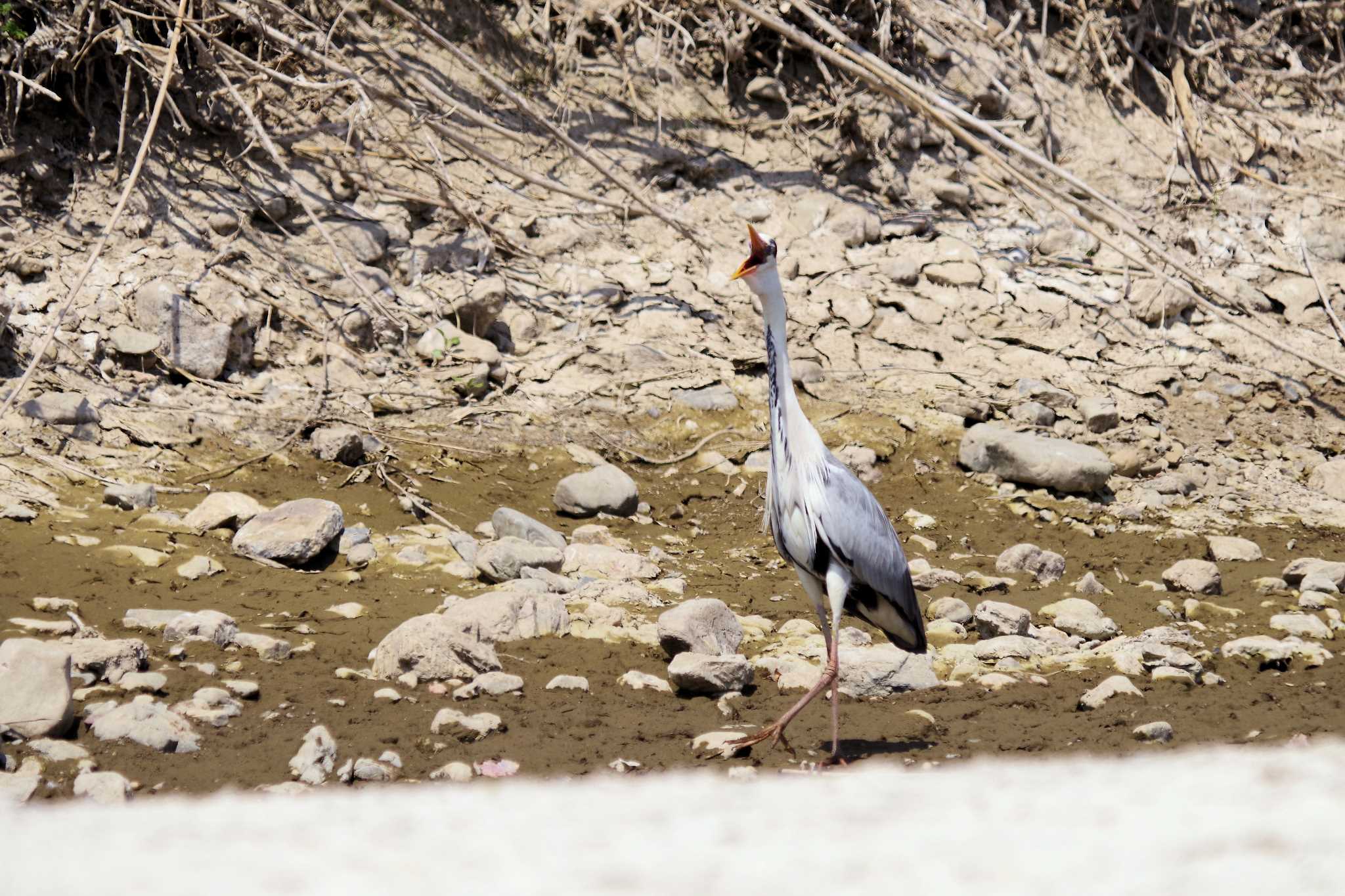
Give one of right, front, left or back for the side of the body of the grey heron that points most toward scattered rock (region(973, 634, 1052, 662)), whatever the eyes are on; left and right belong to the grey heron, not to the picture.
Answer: back

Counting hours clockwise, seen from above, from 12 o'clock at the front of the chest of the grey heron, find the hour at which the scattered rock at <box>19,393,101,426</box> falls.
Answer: The scattered rock is roughly at 2 o'clock from the grey heron.

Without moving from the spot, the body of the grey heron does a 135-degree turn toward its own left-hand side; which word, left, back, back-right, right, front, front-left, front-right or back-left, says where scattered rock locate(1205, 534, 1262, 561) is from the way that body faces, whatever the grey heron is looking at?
front-left

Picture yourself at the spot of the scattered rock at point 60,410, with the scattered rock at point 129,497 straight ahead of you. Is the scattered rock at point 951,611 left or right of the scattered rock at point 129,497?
left

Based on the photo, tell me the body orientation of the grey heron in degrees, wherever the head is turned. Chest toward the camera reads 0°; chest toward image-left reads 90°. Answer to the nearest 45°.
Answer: approximately 45°

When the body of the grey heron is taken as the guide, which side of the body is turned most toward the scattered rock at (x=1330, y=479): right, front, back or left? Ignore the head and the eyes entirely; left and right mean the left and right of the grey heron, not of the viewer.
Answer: back

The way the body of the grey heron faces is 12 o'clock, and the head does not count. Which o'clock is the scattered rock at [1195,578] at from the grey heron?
The scattered rock is roughly at 6 o'clock from the grey heron.

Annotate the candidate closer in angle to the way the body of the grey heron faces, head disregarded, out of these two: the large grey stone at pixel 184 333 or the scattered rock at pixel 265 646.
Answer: the scattered rock

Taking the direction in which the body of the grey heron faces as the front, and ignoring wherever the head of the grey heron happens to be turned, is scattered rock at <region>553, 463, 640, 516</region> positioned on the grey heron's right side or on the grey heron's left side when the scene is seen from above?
on the grey heron's right side
